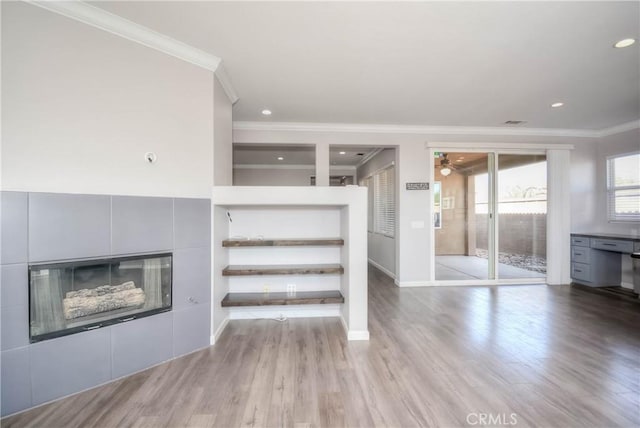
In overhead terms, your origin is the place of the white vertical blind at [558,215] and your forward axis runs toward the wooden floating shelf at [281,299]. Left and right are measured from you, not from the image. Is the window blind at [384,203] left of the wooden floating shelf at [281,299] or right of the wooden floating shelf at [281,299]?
right

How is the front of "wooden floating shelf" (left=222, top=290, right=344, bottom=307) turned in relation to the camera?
facing the viewer

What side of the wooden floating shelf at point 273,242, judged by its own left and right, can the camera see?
front

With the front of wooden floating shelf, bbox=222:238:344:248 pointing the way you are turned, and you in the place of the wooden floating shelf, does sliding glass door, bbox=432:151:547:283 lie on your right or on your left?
on your left

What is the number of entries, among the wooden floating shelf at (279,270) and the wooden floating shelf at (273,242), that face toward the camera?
2

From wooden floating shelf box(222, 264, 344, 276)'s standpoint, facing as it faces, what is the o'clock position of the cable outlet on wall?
The cable outlet on wall is roughly at 2 o'clock from the wooden floating shelf.

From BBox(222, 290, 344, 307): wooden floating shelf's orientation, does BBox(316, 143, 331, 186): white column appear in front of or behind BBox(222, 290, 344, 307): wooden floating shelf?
behind

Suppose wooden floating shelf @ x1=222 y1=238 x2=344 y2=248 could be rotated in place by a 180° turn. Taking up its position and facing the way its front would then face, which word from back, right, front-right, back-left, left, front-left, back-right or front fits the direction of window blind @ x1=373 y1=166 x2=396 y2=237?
front-right

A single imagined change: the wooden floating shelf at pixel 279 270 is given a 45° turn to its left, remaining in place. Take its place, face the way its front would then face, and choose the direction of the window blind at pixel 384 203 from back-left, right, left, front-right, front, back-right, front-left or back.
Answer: left

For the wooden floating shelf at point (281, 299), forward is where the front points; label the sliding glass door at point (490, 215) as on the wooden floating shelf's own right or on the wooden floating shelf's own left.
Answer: on the wooden floating shelf's own left

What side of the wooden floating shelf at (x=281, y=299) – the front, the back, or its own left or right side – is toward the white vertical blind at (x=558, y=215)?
left

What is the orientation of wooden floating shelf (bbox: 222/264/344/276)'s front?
toward the camera

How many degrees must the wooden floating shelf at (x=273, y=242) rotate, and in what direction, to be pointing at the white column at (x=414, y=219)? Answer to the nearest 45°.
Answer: approximately 135° to its left
